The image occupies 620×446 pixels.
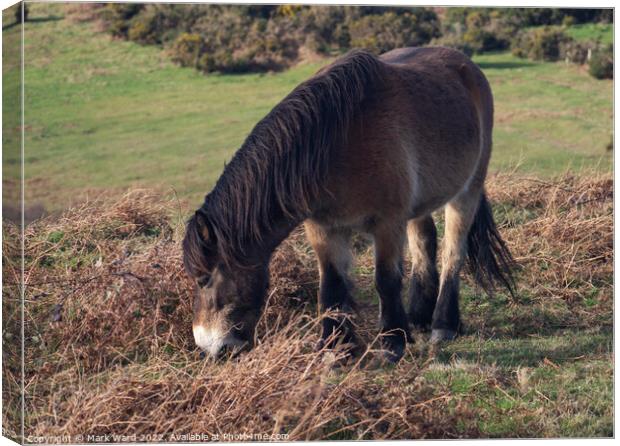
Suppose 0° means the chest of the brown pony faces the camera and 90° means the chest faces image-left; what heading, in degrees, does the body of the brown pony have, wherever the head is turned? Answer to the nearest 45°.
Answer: approximately 45°

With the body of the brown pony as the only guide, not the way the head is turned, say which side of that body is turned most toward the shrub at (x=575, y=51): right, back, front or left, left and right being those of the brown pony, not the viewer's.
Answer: back

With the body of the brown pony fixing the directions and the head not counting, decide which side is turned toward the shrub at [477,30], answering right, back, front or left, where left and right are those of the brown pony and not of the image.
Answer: back

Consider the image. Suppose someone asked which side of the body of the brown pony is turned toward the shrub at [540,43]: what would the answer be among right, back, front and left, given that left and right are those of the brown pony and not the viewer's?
back

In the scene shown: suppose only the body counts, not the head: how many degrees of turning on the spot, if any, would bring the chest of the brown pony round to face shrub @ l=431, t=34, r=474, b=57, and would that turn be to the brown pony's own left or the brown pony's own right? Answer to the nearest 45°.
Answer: approximately 135° to the brown pony's own right
